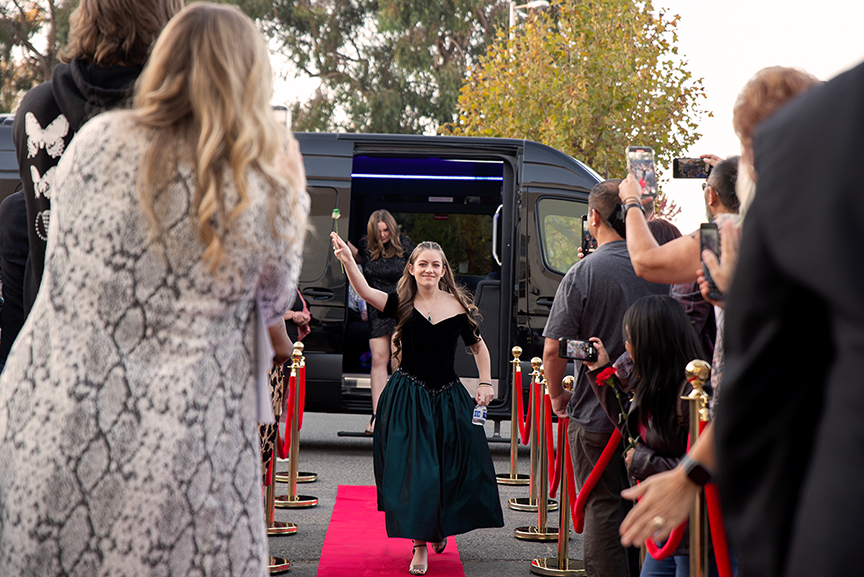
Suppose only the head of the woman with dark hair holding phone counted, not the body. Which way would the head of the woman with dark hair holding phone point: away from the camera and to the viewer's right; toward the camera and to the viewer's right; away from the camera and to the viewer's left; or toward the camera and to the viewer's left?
away from the camera and to the viewer's left

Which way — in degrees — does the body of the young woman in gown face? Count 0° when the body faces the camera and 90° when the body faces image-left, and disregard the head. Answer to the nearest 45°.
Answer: approximately 0°

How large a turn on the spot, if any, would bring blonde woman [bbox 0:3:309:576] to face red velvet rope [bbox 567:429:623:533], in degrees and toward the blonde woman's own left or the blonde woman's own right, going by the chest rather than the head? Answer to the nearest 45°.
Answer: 0° — they already face it

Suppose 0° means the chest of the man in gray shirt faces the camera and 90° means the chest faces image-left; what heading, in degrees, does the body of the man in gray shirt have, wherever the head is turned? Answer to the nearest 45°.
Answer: approximately 135°

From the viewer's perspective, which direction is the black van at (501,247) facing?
to the viewer's right

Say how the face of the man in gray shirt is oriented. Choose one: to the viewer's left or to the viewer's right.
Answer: to the viewer's left

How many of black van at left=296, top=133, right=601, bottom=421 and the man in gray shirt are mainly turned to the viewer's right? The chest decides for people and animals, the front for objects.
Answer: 1
